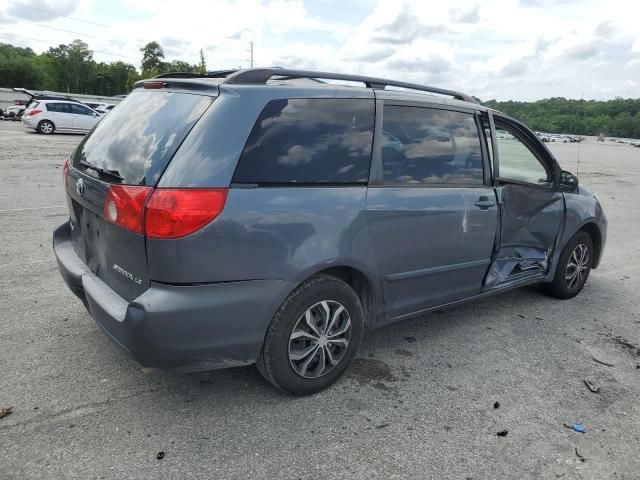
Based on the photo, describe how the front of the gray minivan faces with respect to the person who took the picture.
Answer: facing away from the viewer and to the right of the viewer

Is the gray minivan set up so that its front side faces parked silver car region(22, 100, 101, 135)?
no
